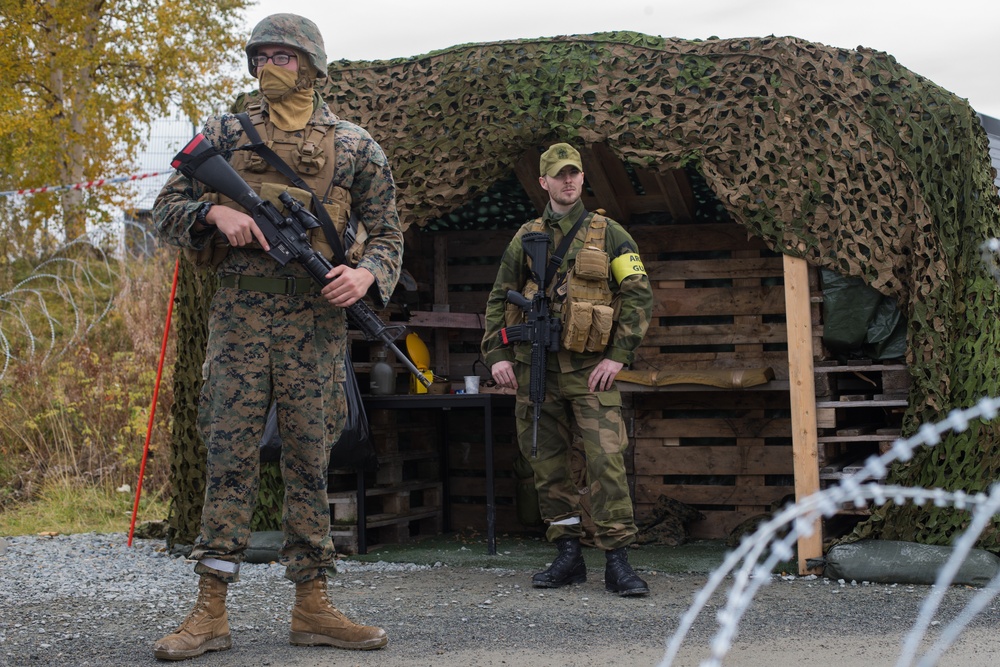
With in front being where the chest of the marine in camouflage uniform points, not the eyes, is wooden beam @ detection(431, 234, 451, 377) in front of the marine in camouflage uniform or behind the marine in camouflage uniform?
behind

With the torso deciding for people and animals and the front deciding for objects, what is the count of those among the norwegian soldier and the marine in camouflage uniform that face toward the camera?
2

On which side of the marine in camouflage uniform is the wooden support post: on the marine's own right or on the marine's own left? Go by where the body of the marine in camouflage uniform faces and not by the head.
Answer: on the marine's own left

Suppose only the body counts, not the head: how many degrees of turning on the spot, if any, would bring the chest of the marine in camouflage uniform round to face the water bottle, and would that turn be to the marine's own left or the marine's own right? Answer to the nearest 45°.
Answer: approximately 180°

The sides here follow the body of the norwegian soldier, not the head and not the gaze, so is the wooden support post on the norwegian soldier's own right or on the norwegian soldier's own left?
on the norwegian soldier's own left

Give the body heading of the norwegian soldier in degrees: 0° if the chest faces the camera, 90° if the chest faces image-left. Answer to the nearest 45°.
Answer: approximately 0°

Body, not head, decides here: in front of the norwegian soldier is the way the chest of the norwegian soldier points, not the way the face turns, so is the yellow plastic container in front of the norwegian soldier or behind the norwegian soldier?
behind
